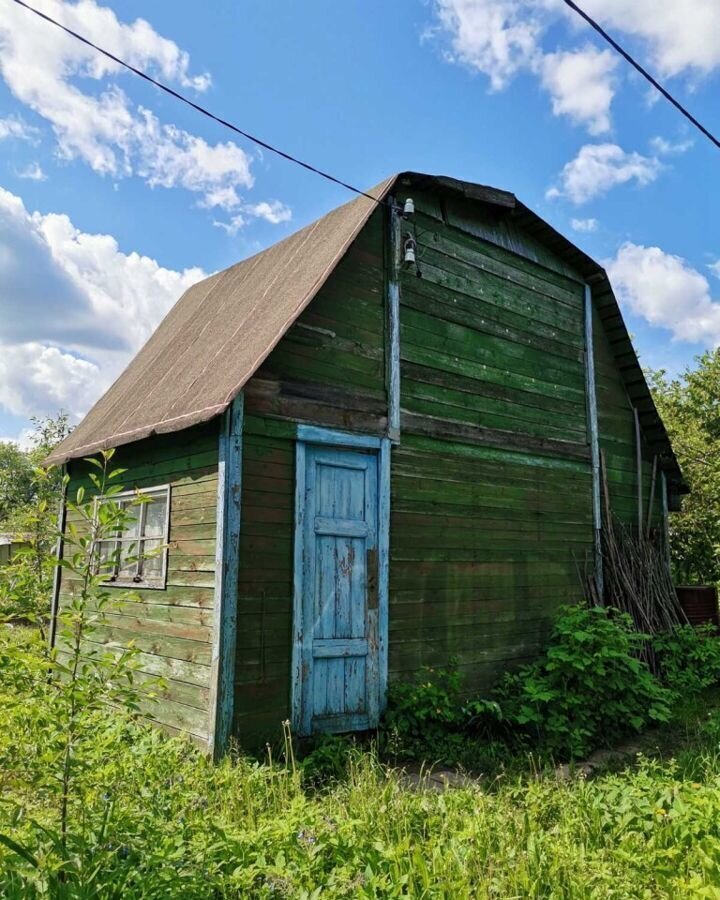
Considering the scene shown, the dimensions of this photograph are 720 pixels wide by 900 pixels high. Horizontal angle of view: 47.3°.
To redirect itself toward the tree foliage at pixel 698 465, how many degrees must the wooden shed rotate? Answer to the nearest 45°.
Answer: approximately 90° to its left

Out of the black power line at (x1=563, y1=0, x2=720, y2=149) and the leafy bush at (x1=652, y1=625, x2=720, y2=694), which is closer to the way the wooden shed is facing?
the black power line

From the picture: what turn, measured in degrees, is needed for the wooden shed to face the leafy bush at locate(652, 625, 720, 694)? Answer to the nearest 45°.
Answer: approximately 90° to its left

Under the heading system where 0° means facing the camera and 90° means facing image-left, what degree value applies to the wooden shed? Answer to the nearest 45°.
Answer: approximately 315°
